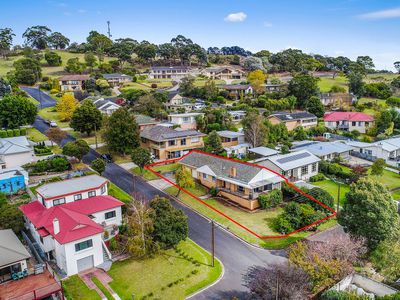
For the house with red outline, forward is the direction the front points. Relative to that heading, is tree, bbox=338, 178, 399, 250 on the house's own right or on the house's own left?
on the house's own left

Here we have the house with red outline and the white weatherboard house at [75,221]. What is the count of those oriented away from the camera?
0

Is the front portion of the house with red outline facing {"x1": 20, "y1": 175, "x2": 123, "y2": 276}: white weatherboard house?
yes

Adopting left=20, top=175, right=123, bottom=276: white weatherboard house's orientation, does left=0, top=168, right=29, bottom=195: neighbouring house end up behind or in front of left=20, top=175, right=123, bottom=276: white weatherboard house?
behind

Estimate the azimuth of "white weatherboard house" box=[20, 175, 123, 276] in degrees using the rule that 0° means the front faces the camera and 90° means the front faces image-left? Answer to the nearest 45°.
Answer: approximately 315°

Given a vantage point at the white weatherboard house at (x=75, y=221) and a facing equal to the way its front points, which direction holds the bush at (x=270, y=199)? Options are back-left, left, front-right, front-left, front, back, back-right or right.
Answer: front-left

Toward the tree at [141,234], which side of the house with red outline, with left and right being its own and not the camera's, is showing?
front

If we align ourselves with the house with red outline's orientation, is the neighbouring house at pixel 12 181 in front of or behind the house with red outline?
in front

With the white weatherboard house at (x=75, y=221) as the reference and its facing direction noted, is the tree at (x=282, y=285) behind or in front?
in front
